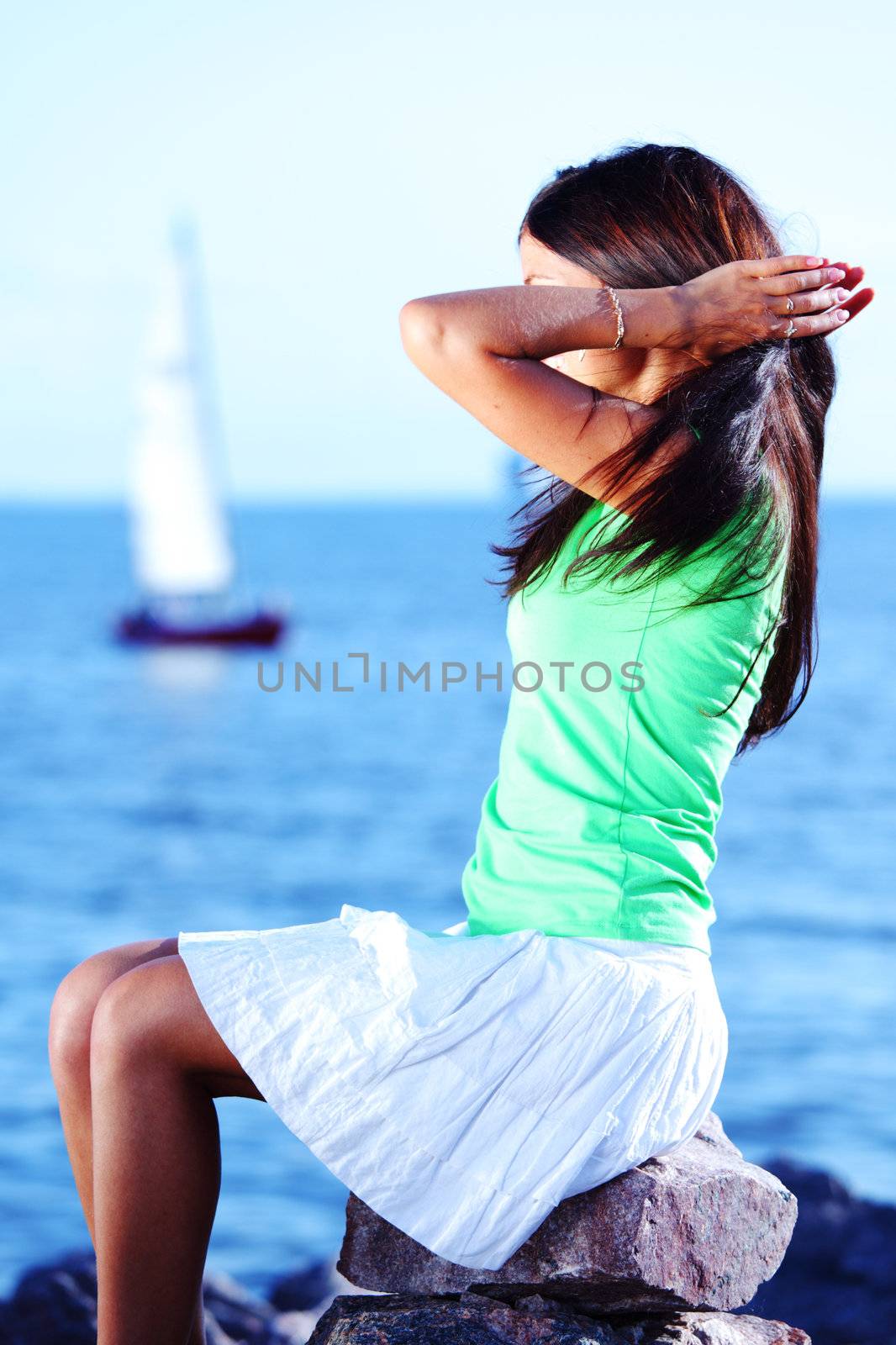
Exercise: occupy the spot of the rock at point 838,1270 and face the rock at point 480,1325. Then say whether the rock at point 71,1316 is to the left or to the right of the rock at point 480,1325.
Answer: right

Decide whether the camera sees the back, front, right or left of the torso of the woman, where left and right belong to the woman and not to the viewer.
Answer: left

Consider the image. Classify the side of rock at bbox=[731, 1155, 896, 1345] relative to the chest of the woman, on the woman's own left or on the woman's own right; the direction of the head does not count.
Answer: on the woman's own right

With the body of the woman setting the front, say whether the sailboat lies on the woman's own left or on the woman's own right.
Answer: on the woman's own right
